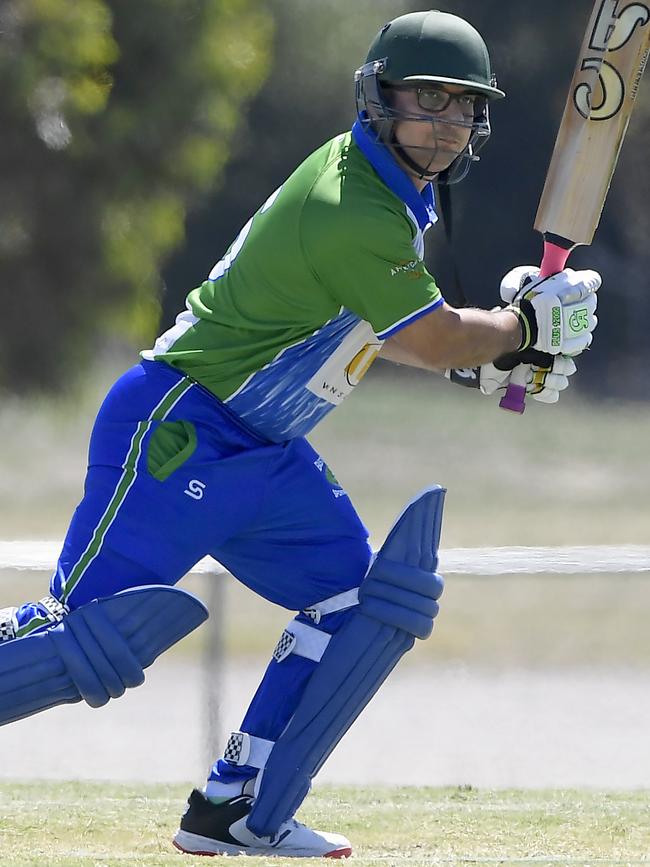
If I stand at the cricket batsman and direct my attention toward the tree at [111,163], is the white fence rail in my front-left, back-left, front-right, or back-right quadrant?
front-right

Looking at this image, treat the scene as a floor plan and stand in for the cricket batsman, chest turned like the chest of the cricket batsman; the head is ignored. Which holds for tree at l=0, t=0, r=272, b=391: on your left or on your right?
on your left

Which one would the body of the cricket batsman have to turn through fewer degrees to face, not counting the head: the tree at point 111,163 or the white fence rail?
the white fence rail

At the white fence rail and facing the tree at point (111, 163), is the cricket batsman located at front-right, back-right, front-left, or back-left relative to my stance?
back-left

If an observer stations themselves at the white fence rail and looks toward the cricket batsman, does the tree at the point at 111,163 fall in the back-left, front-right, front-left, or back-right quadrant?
back-right

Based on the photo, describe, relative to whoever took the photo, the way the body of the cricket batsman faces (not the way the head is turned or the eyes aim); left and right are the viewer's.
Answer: facing to the right of the viewer
